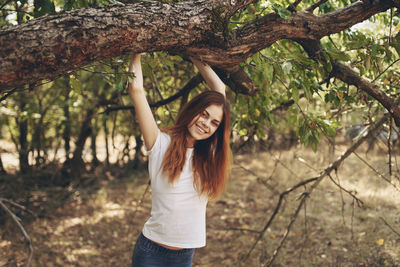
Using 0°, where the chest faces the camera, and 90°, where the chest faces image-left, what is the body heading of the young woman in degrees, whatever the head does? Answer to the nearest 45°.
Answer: approximately 0°

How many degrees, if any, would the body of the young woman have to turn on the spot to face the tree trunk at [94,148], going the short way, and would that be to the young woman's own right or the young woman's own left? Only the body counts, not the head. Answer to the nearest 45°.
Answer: approximately 180°

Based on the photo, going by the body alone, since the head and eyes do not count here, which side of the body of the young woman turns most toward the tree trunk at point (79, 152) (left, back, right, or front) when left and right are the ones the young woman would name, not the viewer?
back
